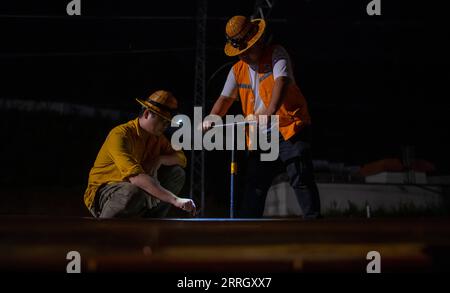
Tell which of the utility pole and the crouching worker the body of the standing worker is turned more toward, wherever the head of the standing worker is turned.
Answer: the crouching worker

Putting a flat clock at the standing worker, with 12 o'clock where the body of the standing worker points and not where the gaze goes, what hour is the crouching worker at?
The crouching worker is roughly at 1 o'clock from the standing worker.

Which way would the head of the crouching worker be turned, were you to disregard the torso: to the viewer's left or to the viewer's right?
to the viewer's right

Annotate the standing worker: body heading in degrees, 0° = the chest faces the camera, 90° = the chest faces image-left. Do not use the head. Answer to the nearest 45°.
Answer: approximately 45°
